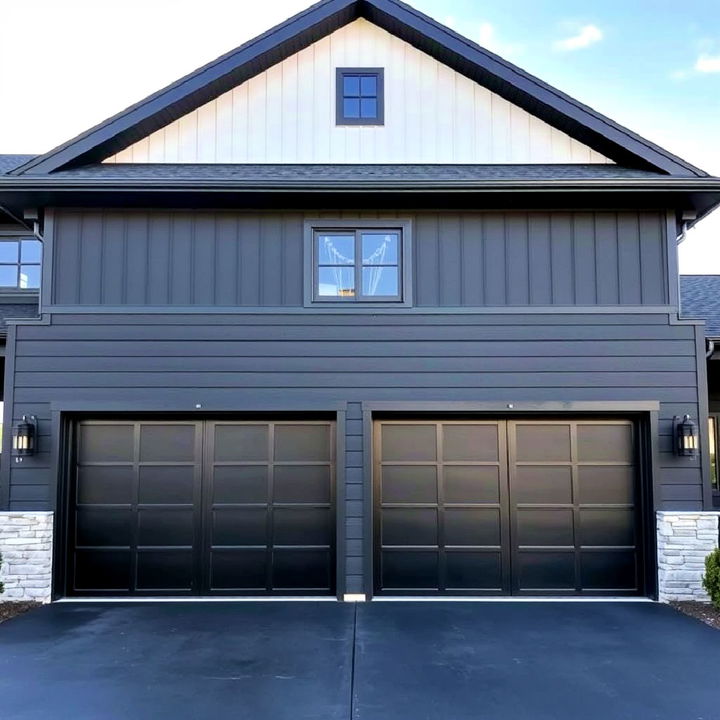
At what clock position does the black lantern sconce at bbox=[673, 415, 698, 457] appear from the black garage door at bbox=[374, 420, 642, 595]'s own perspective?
The black lantern sconce is roughly at 9 o'clock from the black garage door.

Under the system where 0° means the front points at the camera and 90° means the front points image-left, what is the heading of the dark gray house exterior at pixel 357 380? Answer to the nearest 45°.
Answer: approximately 0°

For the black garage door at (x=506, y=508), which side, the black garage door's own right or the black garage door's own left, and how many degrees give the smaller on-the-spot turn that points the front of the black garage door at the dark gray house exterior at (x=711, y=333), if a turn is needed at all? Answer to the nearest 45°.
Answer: approximately 135° to the black garage door's own left
